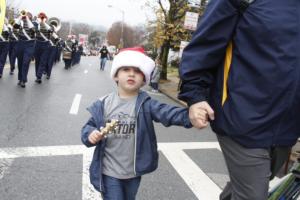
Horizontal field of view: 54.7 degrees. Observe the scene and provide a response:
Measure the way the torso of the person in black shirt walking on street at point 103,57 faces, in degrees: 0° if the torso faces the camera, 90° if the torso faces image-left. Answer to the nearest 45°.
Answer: approximately 0°

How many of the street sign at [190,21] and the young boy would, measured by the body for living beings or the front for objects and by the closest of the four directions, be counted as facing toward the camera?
2

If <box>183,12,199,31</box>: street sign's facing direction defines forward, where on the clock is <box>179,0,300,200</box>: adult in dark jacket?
The adult in dark jacket is roughly at 12 o'clock from the street sign.

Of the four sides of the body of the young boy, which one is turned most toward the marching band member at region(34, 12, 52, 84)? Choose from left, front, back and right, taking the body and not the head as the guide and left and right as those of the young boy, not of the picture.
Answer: back

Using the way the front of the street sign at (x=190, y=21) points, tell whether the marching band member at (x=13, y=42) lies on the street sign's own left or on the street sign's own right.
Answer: on the street sign's own right
